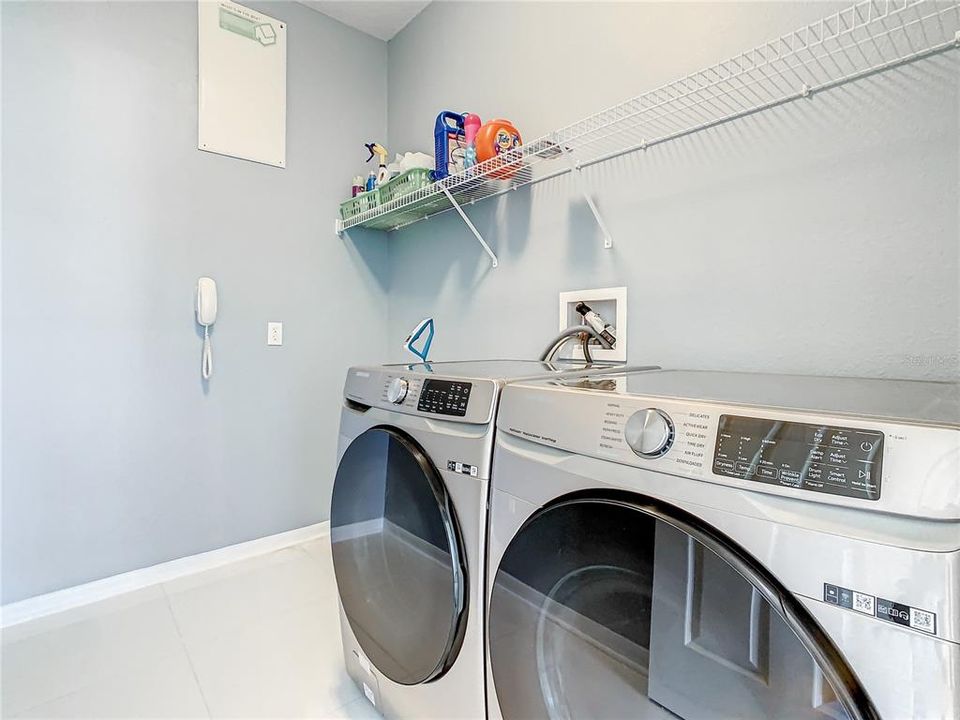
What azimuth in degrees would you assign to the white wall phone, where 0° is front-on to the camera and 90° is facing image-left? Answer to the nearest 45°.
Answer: approximately 0°

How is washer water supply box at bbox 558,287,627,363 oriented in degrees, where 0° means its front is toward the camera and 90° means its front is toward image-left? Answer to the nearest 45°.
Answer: approximately 45°

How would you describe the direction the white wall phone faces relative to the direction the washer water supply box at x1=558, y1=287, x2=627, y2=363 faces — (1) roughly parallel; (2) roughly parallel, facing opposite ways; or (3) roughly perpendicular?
roughly perpendicular

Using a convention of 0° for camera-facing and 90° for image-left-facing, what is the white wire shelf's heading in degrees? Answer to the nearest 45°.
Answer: approximately 45°

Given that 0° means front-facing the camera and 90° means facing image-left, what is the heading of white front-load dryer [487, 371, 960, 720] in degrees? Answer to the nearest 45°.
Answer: approximately 45°

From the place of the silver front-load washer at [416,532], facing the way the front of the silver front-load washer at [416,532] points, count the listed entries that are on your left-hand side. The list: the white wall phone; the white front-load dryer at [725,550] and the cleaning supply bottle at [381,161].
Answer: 1

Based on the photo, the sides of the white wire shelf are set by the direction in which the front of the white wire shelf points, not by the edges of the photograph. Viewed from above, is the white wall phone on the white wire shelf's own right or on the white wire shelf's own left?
on the white wire shelf's own right

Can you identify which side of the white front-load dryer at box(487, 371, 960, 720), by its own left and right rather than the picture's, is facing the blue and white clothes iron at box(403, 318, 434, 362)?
right

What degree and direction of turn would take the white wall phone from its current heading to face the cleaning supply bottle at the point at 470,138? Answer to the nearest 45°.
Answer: approximately 45° to its left
